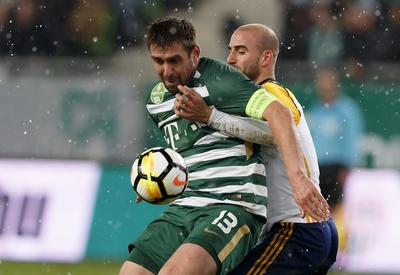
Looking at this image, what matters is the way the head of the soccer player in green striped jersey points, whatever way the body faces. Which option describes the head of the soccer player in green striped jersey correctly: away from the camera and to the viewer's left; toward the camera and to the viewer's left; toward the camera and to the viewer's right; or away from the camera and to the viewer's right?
toward the camera and to the viewer's left

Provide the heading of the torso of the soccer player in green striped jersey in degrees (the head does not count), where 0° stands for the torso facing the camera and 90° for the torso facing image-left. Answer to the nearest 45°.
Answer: approximately 45°

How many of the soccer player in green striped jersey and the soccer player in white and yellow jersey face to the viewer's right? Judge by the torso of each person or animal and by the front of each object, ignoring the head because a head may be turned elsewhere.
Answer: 0

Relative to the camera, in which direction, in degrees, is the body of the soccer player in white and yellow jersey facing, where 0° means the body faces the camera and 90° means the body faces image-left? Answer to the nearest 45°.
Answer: approximately 90°
